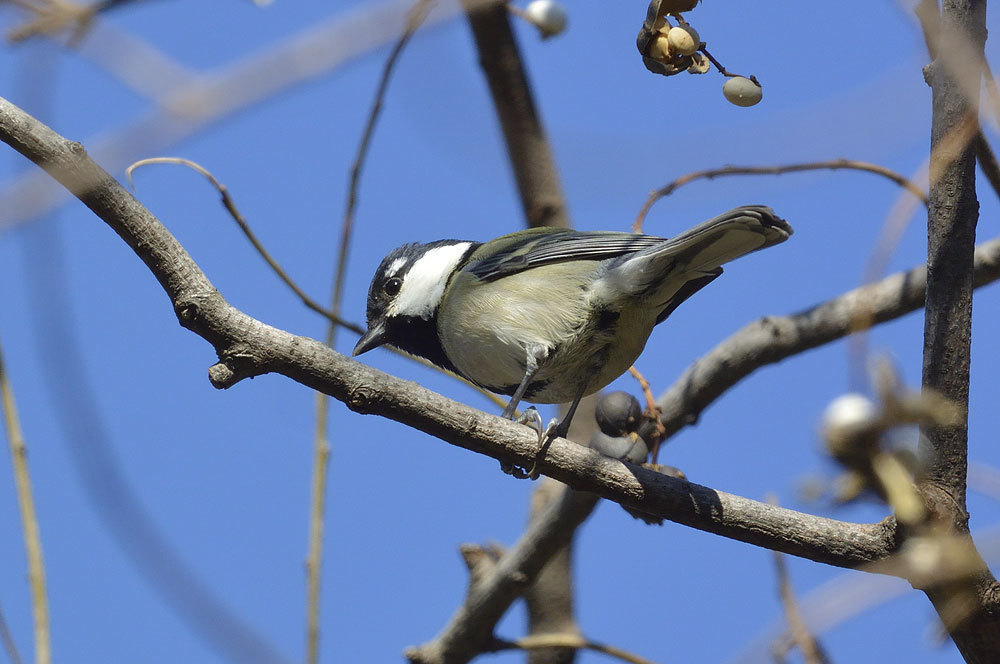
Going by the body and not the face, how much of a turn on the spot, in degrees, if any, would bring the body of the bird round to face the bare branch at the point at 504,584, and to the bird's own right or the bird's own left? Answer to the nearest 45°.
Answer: approximately 45° to the bird's own right

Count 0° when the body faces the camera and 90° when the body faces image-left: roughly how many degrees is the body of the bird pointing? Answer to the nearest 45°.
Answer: approximately 90°
